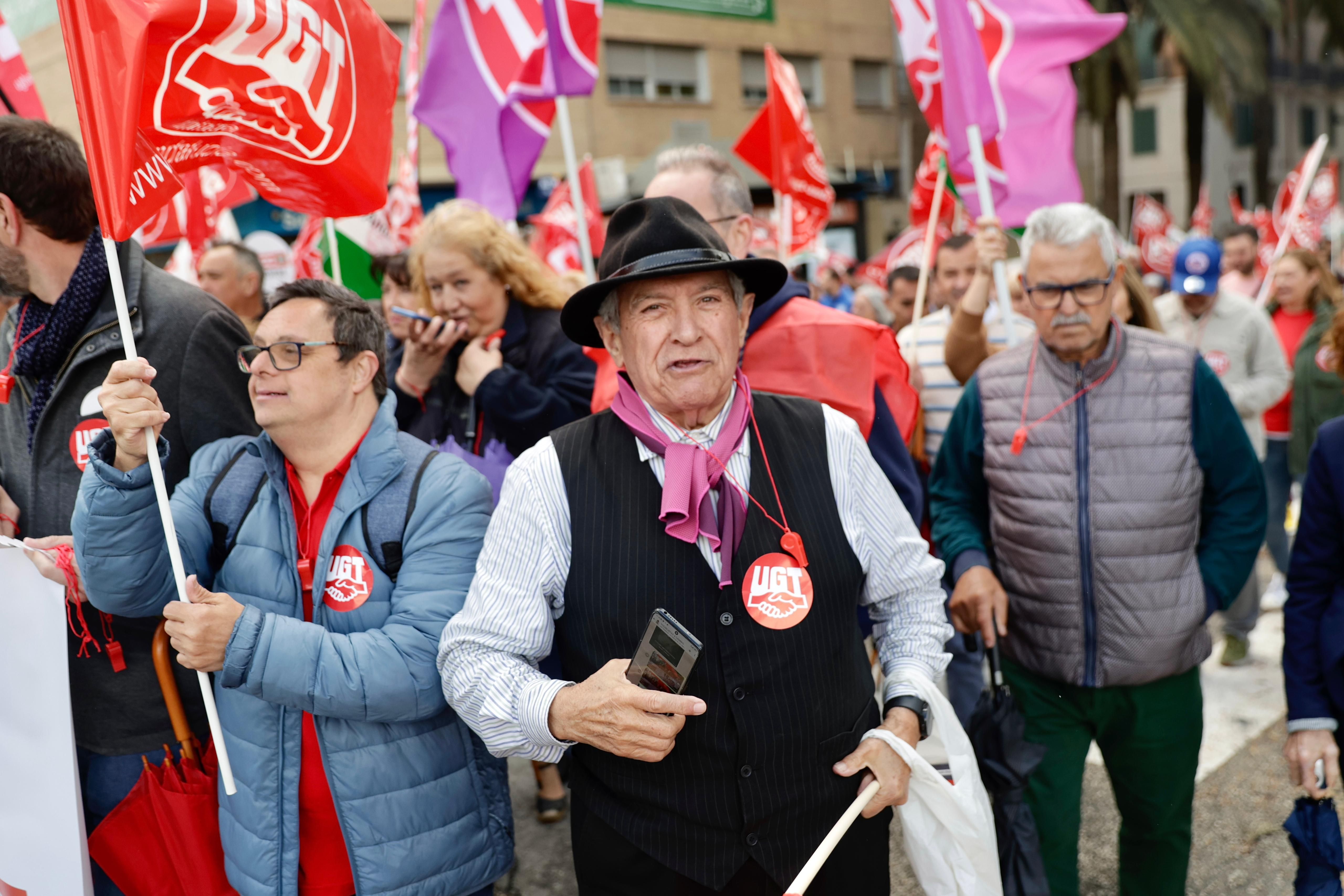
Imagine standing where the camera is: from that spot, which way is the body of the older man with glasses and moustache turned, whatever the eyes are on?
toward the camera

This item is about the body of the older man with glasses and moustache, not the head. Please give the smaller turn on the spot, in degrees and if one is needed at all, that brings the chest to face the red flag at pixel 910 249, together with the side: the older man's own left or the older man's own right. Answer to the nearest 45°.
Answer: approximately 180°

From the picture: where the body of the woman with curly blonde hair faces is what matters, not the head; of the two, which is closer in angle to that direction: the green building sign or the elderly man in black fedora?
the elderly man in black fedora

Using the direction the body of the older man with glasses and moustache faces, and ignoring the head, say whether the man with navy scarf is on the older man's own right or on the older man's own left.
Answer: on the older man's own right

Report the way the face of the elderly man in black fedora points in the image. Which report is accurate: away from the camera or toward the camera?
toward the camera

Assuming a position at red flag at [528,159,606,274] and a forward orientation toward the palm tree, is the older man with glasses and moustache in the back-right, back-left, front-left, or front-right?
back-right

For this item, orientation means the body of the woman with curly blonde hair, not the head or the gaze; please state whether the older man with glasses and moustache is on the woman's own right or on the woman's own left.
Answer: on the woman's own left

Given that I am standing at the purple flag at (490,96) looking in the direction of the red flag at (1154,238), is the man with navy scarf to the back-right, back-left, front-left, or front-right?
back-right

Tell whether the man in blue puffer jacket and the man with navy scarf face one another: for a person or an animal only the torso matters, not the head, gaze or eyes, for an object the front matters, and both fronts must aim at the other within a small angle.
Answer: no

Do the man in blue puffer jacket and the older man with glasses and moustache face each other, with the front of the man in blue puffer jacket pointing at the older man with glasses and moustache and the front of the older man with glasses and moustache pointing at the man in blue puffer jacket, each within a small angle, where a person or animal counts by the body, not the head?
no

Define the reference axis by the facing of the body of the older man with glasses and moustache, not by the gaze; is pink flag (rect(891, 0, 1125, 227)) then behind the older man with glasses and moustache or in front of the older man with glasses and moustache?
behind

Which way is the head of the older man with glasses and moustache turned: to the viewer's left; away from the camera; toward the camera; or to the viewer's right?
toward the camera

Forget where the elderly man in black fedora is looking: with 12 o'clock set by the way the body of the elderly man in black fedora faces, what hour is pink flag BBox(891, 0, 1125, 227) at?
The pink flag is roughly at 7 o'clock from the elderly man in black fedora.

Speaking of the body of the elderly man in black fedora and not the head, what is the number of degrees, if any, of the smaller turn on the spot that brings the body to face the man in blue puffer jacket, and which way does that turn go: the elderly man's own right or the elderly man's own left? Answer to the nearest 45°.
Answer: approximately 90° to the elderly man's own right

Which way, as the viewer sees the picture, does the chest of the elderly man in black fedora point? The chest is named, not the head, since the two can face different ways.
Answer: toward the camera
